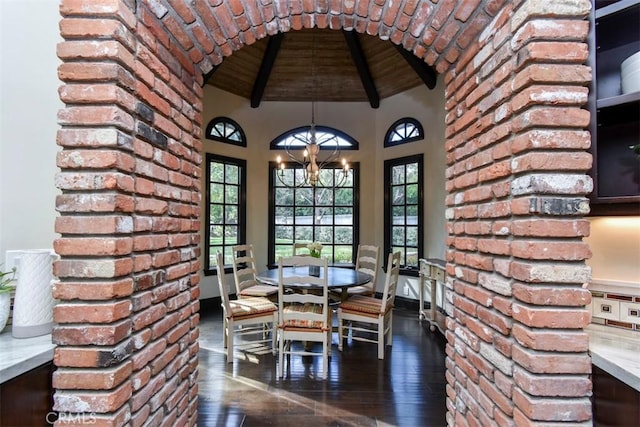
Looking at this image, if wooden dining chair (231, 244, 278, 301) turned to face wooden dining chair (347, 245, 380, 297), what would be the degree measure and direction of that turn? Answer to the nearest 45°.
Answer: approximately 45° to its left

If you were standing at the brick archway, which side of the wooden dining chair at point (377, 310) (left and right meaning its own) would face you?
left

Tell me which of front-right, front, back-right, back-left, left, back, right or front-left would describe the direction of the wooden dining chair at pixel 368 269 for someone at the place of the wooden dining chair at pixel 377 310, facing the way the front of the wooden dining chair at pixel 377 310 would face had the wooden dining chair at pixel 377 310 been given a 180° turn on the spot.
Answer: left

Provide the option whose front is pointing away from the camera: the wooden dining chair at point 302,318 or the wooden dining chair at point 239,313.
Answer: the wooden dining chair at point 302,318

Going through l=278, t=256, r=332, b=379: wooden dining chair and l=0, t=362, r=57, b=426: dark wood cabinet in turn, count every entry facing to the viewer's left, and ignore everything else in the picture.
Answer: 0

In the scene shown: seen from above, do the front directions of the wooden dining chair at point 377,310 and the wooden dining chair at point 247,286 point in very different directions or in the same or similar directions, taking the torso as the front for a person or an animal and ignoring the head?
very different directions

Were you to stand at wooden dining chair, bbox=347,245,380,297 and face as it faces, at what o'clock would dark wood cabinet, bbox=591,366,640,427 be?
The dark wood cabinet is roughly at 10 o'clock from the wooden dining chair.

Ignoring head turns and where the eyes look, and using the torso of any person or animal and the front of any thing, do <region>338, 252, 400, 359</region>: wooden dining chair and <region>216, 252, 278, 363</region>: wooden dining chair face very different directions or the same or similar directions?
very different directions

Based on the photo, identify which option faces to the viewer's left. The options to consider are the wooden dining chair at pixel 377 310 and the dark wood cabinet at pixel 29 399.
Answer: the wooden dining chair

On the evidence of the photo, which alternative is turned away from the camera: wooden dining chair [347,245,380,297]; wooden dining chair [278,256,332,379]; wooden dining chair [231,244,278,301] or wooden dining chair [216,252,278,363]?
wooden dining chair [278,256,332,379]

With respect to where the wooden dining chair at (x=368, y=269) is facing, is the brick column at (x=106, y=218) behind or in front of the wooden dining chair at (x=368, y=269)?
in front

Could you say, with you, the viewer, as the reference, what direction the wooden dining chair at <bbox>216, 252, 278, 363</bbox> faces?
facing to the right of the viewer

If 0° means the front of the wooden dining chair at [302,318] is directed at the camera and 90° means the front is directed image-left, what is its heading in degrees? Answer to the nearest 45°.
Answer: approximately 180°
